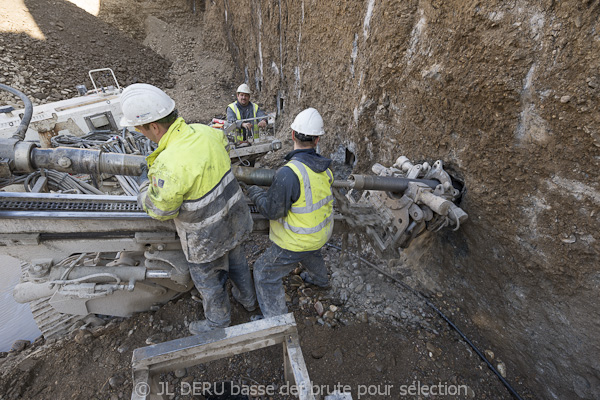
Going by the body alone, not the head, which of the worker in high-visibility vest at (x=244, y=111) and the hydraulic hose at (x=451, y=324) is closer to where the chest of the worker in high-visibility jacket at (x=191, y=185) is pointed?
the worker in high-visibility vest

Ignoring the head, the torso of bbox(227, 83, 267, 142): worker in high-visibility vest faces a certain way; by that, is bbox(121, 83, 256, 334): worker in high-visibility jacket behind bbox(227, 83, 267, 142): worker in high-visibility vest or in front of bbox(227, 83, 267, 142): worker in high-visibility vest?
in front

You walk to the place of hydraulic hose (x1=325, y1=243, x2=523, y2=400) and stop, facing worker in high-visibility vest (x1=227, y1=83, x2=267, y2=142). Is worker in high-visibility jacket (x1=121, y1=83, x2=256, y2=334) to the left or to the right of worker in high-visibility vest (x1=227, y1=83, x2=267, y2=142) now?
left

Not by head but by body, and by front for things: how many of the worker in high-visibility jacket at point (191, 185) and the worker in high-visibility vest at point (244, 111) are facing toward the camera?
1

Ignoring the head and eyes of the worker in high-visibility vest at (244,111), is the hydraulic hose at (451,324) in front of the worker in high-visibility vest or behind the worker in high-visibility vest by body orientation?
in front

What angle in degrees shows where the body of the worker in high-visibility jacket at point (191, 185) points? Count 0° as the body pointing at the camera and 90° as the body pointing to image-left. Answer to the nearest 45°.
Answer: approximately 135°

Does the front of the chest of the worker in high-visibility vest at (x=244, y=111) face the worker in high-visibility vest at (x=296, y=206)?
yes

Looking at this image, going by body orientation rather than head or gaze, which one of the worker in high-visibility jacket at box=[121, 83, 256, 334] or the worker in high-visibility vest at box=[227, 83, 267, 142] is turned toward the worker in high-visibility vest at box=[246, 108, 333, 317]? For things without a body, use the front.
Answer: the worker in high-visibility vest at box=[227, 83, 267, 142]
